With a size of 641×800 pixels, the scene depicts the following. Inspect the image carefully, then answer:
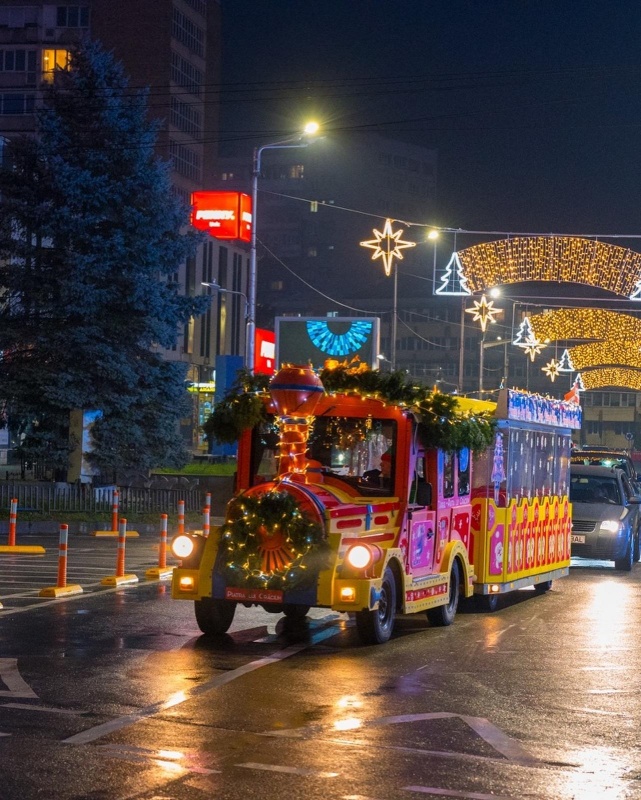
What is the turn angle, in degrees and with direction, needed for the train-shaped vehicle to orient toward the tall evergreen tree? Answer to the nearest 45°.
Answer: approximately 135° to its right

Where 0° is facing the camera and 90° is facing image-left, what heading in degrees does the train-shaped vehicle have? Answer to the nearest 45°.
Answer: approximately 45°

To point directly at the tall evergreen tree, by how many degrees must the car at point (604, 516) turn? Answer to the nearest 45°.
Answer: approximately 135° to its right

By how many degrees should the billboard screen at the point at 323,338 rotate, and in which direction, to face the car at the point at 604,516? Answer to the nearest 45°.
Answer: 0° — it already faces it

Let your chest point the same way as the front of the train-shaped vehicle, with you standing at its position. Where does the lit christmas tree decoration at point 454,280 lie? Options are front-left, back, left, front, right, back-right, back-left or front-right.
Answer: back-right

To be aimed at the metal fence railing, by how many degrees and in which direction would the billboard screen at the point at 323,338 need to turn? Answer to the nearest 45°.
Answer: approximately 45° to its right

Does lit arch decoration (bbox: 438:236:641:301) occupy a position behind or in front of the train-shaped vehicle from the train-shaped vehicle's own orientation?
behind

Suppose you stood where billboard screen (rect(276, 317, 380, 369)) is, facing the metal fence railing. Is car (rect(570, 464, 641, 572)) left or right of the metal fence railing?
left

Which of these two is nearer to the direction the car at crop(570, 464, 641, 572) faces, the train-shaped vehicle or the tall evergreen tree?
the train-shaped vehicle

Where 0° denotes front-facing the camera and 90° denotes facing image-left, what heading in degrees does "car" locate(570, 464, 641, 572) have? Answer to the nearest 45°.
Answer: approximately 0°

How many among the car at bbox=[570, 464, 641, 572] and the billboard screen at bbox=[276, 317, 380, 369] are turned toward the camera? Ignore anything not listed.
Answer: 2
